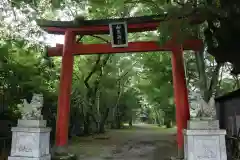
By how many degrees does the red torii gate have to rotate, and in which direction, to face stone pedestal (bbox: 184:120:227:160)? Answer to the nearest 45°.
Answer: approximately 45° to its left

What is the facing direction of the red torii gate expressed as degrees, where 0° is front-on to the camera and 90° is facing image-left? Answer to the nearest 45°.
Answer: approximately 0°
